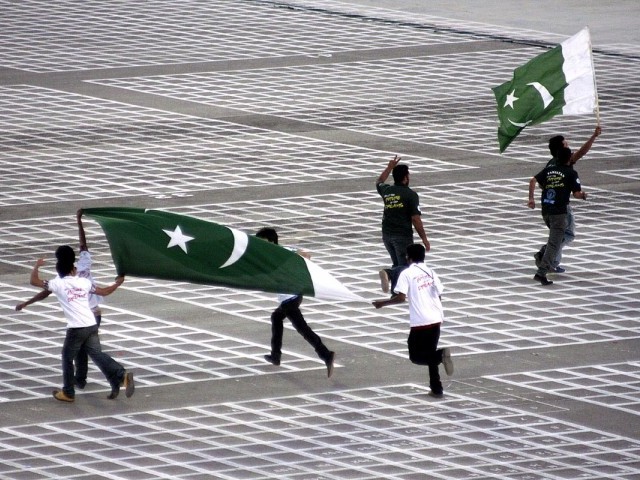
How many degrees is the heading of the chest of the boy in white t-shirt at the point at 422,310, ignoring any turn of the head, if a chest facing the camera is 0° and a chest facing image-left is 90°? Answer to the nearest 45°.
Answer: approximately 135°

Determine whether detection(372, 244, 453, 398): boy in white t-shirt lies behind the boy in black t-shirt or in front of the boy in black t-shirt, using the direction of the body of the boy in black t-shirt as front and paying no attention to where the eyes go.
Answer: behind

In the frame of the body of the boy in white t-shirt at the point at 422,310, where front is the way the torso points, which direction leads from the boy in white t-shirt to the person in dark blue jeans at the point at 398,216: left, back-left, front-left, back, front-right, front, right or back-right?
front-right

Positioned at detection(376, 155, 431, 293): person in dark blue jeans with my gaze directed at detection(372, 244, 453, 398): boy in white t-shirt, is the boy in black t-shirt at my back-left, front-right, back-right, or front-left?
back-left

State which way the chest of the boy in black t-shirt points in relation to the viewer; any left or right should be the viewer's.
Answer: facing away from the viewer and to the right of the viewer

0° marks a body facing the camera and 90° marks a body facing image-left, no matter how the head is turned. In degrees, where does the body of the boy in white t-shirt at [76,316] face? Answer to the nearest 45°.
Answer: approximately 135°

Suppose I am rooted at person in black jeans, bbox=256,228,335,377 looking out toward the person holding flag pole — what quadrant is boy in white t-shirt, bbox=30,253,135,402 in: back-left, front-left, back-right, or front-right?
back-left
